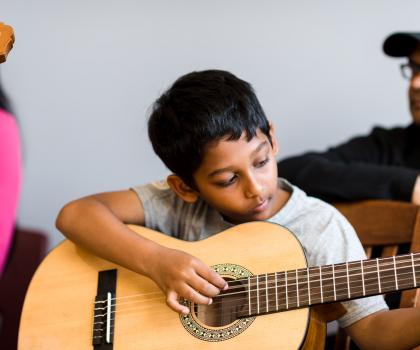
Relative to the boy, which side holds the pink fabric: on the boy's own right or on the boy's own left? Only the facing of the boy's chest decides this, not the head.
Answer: on the boy's own right

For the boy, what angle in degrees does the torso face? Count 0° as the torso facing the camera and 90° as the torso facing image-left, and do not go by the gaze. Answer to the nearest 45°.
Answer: approximately 0°

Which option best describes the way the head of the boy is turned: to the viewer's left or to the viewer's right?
to the viewer's right

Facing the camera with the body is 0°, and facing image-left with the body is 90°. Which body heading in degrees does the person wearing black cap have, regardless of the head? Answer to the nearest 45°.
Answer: approximately 45°

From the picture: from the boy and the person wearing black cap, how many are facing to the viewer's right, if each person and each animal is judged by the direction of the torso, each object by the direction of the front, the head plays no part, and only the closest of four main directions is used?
0
